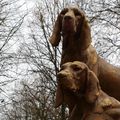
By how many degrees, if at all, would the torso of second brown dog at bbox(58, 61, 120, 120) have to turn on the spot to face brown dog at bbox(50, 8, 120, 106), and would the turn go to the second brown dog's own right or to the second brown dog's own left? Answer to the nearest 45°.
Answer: approximately 135° to the second brown dog's own right

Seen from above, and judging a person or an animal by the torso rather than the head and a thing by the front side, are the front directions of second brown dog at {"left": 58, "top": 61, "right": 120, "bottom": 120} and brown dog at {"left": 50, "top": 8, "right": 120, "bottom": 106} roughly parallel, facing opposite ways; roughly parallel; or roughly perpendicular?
roughly parallel

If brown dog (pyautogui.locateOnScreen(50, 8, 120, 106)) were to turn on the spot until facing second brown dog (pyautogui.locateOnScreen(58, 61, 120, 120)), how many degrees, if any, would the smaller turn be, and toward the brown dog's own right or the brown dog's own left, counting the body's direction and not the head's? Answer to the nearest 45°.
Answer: approximately 45° to the brown dog's own left

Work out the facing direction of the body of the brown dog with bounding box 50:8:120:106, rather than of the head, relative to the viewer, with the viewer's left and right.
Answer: facing the viewer and to the left of the viewer

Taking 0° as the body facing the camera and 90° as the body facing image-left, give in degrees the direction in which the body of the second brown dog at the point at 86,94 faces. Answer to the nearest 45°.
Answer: approximately 45°

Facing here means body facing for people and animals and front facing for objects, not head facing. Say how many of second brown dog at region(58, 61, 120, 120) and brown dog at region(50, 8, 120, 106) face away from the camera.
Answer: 0
